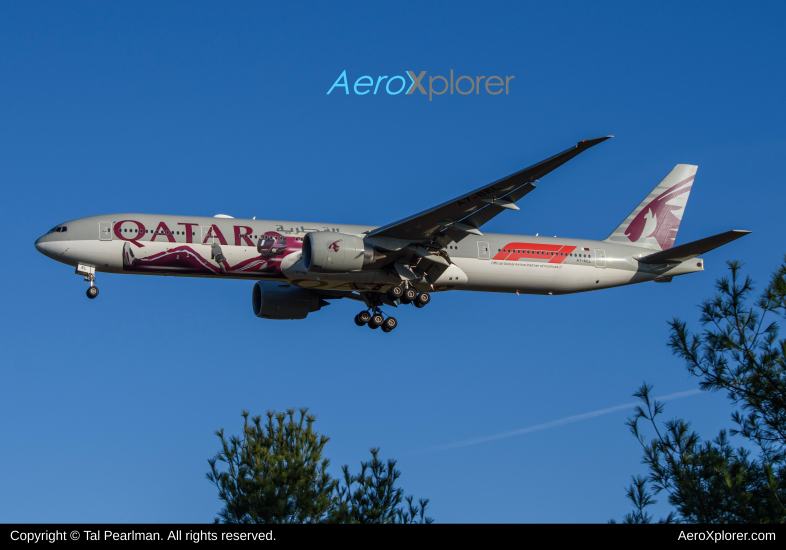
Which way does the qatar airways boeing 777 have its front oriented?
to the viewer's left
